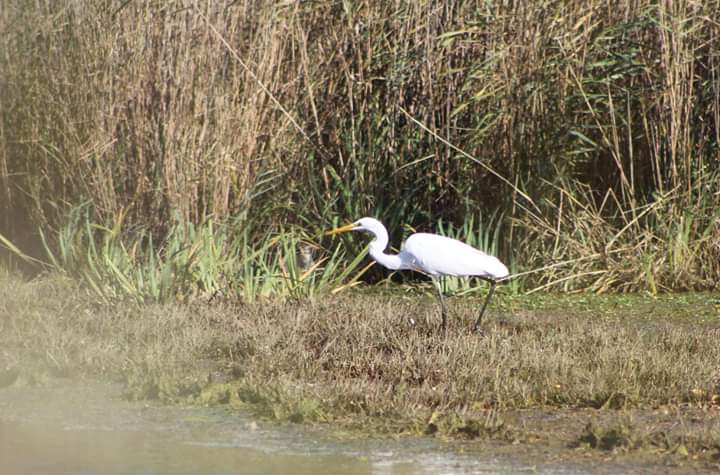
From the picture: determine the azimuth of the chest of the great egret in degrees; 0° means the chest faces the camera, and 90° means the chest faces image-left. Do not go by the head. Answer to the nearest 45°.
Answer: approximately 90°
